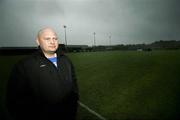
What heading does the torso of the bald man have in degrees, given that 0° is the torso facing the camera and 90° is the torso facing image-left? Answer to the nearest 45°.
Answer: approximately 315°

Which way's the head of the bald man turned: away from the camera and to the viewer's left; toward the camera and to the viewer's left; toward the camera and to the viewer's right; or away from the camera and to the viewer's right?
toward the camera and to the viewer's right
